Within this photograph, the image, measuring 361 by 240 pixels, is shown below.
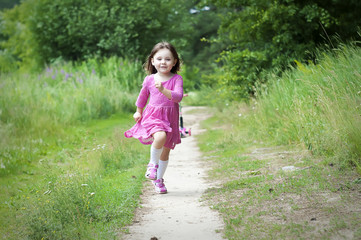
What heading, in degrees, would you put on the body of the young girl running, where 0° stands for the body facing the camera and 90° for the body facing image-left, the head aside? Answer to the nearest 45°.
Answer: approximately 0°
